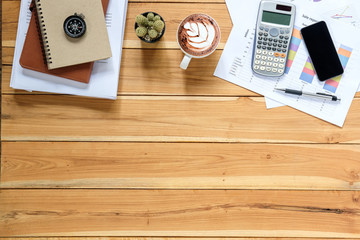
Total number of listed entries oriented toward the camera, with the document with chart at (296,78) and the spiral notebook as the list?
2
